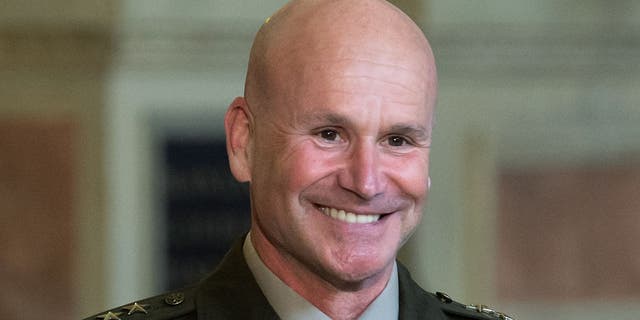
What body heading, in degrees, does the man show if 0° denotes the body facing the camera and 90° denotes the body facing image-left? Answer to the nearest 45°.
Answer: approximately 315°
